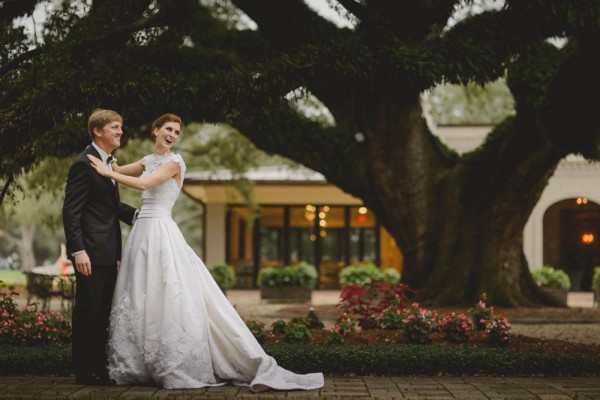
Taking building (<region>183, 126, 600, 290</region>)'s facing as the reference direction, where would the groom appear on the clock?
The groom is roughly at 12 o'clock from the building.

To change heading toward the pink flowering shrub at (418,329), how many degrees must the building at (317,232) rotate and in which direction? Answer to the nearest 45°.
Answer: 0° — it already faces it

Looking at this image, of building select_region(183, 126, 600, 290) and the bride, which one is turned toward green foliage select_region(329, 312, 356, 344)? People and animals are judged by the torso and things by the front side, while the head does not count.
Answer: the building

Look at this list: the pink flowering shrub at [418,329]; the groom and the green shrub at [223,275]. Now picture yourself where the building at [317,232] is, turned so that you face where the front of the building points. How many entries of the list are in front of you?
3

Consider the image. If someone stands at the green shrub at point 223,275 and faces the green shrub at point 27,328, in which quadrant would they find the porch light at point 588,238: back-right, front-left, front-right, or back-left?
back-left

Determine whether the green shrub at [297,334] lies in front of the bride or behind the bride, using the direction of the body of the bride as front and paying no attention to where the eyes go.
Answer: behind

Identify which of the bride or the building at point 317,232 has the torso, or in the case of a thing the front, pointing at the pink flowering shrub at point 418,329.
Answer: the building

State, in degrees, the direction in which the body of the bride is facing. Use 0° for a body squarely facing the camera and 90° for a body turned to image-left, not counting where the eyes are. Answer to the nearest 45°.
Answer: approximately 45°

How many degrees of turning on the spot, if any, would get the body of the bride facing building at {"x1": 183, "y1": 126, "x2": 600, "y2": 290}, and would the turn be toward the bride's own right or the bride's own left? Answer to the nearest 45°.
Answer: approximately 135° to the bride's own right

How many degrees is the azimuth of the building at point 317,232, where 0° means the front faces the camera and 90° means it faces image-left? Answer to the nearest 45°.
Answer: approximately 0°

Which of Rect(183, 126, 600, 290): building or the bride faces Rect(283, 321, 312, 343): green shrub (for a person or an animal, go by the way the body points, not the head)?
the building
